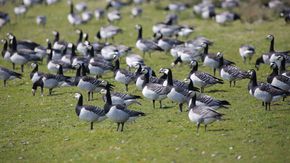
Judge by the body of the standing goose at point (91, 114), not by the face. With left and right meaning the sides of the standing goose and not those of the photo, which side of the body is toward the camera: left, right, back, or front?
left

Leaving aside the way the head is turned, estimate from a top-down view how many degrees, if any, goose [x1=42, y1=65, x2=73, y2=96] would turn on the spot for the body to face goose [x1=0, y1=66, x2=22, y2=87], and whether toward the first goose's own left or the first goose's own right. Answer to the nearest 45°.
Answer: approximately 45° to the first goose's own right

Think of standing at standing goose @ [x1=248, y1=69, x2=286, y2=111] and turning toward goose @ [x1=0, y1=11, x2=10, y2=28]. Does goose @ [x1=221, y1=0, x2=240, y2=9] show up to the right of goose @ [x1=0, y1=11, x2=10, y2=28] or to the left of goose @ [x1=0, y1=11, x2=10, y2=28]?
right

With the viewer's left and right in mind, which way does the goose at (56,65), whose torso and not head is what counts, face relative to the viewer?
facing to the left of the viewer

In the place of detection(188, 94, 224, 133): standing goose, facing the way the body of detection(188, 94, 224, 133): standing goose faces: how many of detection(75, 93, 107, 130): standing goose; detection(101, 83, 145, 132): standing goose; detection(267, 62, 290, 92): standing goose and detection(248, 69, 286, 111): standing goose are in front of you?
2

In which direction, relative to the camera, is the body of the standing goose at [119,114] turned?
to the viewer's left

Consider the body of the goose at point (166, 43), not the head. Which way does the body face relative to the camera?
to the viewer's left
